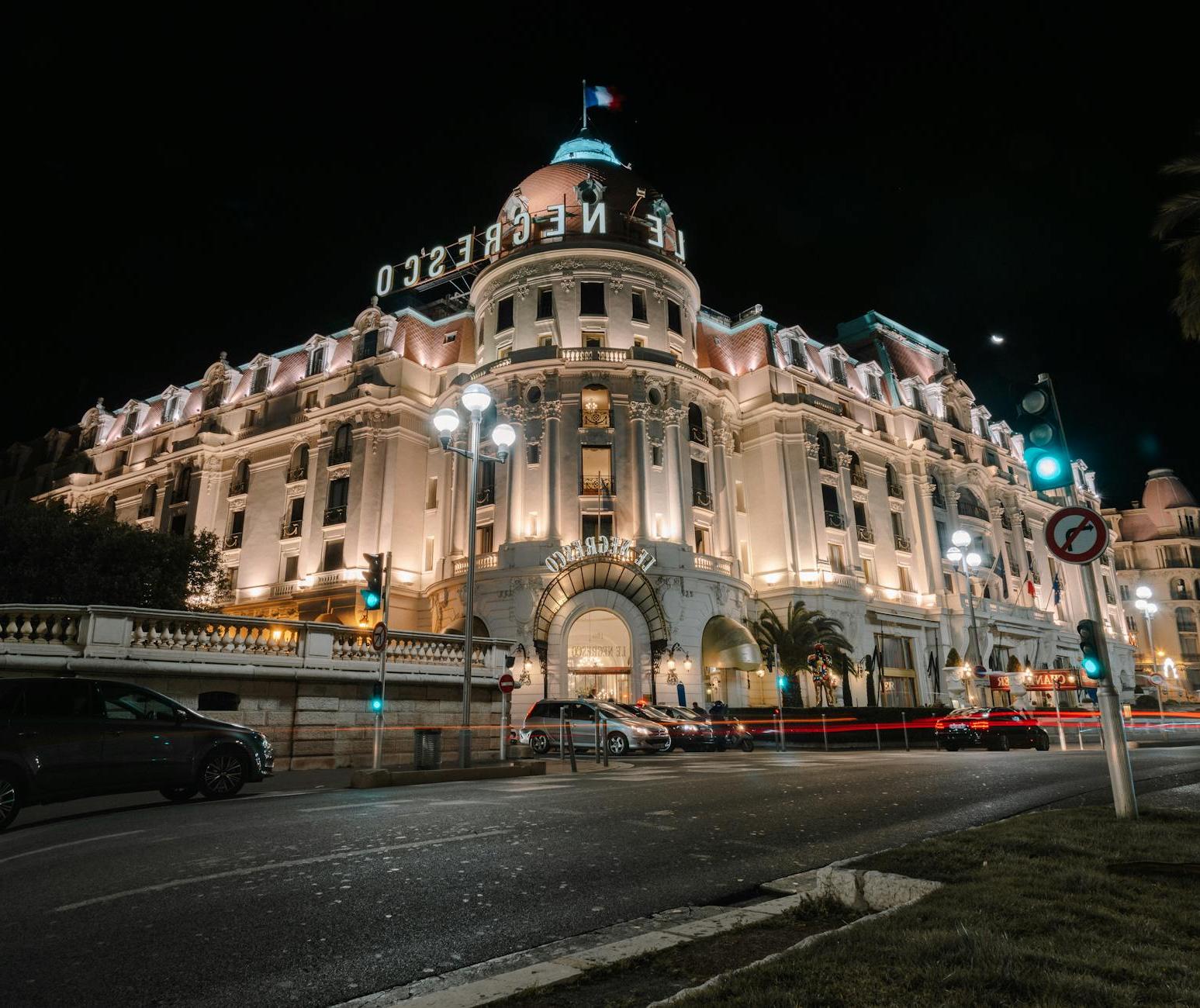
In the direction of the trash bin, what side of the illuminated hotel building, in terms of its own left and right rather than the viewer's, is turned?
front

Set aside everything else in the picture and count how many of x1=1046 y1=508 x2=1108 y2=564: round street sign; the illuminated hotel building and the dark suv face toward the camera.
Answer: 2

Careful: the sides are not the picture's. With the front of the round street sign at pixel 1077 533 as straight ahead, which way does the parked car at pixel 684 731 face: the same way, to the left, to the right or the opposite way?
to the left

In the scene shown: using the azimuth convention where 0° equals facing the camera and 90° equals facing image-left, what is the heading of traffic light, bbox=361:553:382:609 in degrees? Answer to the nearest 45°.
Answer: approximately 45°

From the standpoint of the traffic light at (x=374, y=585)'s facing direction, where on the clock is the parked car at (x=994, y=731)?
The parked car is roughly at 7 o'clock from the traffic light.

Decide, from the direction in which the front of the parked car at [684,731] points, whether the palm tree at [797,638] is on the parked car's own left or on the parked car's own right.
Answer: on the parked car's own left

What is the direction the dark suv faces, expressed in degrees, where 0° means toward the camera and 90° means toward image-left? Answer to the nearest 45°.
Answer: approximately 270°

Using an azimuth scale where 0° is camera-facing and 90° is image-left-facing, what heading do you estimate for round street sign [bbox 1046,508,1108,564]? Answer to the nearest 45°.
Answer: approximately 0°

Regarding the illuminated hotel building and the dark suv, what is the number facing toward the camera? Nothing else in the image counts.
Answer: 1

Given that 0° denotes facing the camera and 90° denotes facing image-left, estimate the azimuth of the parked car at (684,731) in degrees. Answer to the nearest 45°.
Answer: approximately 315°

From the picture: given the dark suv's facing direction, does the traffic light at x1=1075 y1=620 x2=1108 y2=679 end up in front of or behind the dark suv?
in front

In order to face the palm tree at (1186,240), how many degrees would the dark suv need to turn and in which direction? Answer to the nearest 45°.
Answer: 0° — it already faces it

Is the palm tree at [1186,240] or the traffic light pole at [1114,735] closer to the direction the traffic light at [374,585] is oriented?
the traffic light pole
